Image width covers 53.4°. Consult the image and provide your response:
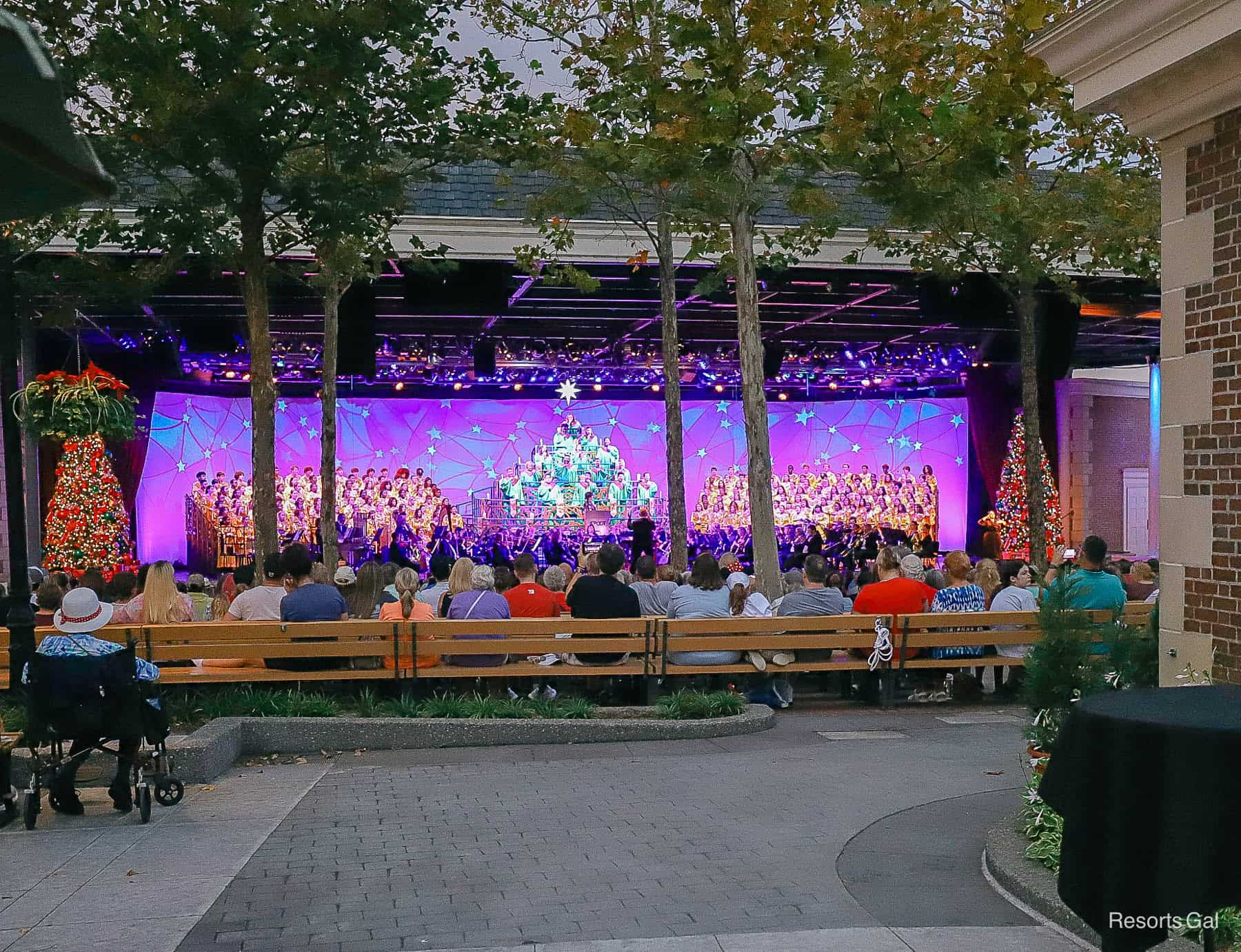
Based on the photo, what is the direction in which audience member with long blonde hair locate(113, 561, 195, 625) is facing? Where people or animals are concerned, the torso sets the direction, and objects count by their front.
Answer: away from the camera

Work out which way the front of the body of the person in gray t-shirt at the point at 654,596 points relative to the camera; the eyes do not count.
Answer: away from the camera

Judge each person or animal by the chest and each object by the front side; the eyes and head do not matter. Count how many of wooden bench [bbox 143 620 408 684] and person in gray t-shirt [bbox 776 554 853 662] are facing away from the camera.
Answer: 2

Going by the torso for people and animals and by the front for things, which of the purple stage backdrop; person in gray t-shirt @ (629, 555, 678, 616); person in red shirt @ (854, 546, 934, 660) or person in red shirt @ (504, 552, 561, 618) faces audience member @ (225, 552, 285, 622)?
the purple stage backdrop

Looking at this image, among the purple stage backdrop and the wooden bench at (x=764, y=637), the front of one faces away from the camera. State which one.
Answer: the wooden bench

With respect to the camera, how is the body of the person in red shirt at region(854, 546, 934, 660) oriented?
away from the camera

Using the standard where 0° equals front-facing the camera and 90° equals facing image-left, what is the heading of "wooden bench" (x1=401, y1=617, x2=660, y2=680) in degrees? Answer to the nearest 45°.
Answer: approximately 180°

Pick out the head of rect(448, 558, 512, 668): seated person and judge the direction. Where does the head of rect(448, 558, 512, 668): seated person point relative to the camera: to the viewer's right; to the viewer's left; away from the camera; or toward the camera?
away from the camera

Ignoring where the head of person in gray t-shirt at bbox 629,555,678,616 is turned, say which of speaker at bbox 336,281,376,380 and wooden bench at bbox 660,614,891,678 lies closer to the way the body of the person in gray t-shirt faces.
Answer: the speaker

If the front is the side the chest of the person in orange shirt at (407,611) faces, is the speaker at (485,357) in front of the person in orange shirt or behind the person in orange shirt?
in front

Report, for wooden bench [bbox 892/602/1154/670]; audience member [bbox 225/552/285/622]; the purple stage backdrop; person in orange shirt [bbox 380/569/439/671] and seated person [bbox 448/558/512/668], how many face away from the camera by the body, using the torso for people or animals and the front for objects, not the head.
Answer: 4

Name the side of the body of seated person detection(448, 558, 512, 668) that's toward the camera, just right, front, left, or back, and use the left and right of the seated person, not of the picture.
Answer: back

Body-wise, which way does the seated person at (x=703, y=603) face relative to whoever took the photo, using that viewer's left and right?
facing away from the viewer

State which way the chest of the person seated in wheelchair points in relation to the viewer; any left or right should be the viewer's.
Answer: facing away from the viewer

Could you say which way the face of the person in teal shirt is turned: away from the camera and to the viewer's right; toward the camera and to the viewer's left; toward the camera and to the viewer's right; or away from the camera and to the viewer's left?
away from the camera and to the viewer's left

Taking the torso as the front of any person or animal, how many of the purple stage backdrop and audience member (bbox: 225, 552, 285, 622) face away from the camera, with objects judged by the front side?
1

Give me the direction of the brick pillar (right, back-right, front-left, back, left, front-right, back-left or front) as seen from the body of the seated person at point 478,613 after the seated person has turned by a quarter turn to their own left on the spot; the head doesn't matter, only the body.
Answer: back-left
